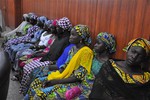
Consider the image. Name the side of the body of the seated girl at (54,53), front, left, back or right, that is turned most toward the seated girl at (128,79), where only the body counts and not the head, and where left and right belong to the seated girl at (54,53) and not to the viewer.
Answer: left

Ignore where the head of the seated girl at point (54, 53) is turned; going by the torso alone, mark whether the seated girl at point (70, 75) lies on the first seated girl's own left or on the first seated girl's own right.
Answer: on the first seated girl's own left

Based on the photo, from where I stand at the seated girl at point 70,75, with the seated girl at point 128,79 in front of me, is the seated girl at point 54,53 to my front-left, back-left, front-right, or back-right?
back-left

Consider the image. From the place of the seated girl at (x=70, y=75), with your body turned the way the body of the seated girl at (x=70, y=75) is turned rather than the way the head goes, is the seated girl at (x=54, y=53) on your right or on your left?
on your right

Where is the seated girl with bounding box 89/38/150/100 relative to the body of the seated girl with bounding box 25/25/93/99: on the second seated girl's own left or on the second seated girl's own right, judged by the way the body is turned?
on the second seated girl's own left
